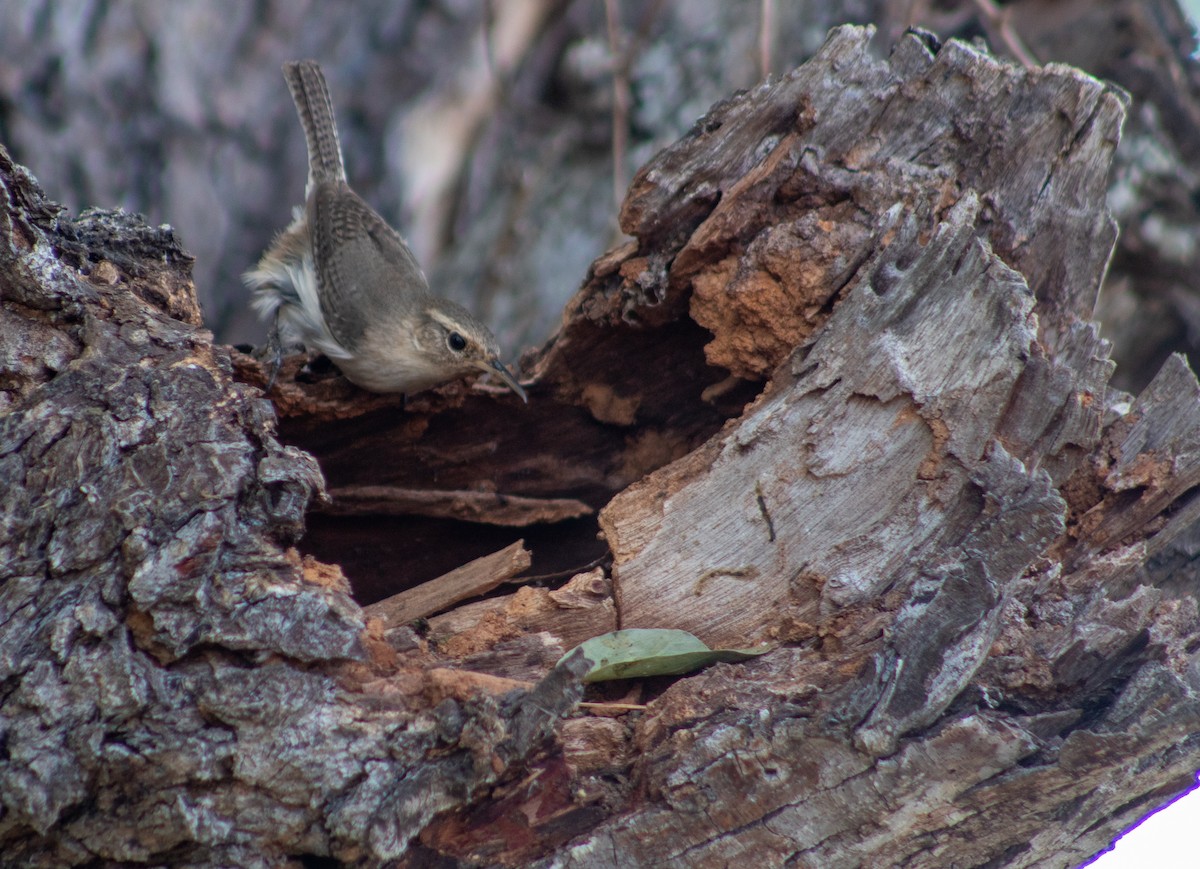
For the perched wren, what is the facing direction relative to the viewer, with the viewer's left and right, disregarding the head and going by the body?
facing to the right of the viewer

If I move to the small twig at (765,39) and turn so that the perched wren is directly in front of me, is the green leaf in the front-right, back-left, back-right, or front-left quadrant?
front-left

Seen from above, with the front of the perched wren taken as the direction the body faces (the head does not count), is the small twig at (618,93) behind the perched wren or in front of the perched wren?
in front
